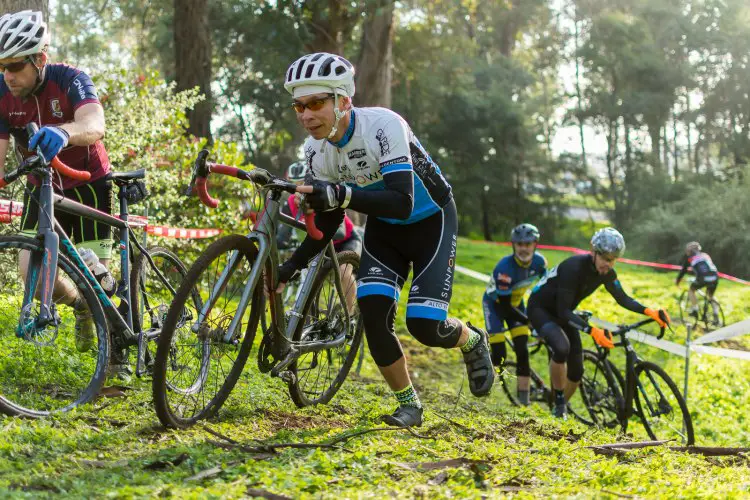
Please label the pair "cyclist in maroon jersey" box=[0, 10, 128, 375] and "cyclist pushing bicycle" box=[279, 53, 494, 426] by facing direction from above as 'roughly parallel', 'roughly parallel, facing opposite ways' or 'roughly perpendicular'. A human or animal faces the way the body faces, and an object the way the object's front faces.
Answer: roughly parallel

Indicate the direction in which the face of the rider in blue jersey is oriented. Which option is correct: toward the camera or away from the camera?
toward the camera

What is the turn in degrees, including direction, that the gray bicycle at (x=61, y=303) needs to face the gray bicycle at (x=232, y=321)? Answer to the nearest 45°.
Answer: approximately 135° to its left

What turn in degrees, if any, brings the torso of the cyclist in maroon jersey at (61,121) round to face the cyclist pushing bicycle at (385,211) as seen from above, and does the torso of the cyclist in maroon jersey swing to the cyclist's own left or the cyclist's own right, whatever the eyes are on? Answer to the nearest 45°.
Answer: approximately 135° to the cyclist's own left

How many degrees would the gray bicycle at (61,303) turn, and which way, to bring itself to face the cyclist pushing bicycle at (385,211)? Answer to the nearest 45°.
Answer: approximately 135° to its left

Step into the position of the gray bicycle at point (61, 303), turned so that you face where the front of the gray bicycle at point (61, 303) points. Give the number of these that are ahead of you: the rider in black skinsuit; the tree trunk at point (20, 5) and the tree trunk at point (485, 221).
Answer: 0

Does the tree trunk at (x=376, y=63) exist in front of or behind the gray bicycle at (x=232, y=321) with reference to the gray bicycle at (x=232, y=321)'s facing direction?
behind

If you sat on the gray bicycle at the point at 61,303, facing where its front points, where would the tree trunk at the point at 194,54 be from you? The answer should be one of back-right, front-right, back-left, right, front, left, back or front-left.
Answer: back-right

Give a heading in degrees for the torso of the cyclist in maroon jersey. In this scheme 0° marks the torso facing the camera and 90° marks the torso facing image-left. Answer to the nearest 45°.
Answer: approximately 45°

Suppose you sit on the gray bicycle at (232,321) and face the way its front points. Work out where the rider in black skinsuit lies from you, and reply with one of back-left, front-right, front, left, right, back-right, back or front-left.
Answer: back

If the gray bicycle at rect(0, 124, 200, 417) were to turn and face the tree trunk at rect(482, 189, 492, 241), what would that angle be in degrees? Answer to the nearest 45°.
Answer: approximately 180°

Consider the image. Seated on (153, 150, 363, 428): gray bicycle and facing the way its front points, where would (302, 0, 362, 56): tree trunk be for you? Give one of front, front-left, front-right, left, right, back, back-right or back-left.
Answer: back-right

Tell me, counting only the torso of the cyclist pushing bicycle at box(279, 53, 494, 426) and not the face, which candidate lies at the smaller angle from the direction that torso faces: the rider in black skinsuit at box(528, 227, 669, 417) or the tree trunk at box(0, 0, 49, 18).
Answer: the tree trunk

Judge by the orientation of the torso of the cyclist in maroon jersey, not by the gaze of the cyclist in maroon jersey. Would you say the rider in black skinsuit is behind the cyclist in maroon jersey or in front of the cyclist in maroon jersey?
behind

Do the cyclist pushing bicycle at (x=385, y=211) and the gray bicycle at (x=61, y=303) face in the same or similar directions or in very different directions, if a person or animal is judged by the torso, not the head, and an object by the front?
same or similar directions

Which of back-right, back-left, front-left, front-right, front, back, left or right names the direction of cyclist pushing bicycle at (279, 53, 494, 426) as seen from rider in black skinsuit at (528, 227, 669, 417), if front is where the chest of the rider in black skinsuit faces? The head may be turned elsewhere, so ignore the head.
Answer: front-right

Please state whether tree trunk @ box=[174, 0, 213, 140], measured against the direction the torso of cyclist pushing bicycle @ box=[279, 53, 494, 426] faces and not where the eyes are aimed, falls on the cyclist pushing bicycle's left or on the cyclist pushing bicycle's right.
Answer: on the cyclist pushing bicycle's right

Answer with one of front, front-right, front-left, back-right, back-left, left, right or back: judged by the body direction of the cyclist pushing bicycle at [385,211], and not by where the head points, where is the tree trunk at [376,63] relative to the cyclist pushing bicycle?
back-right
